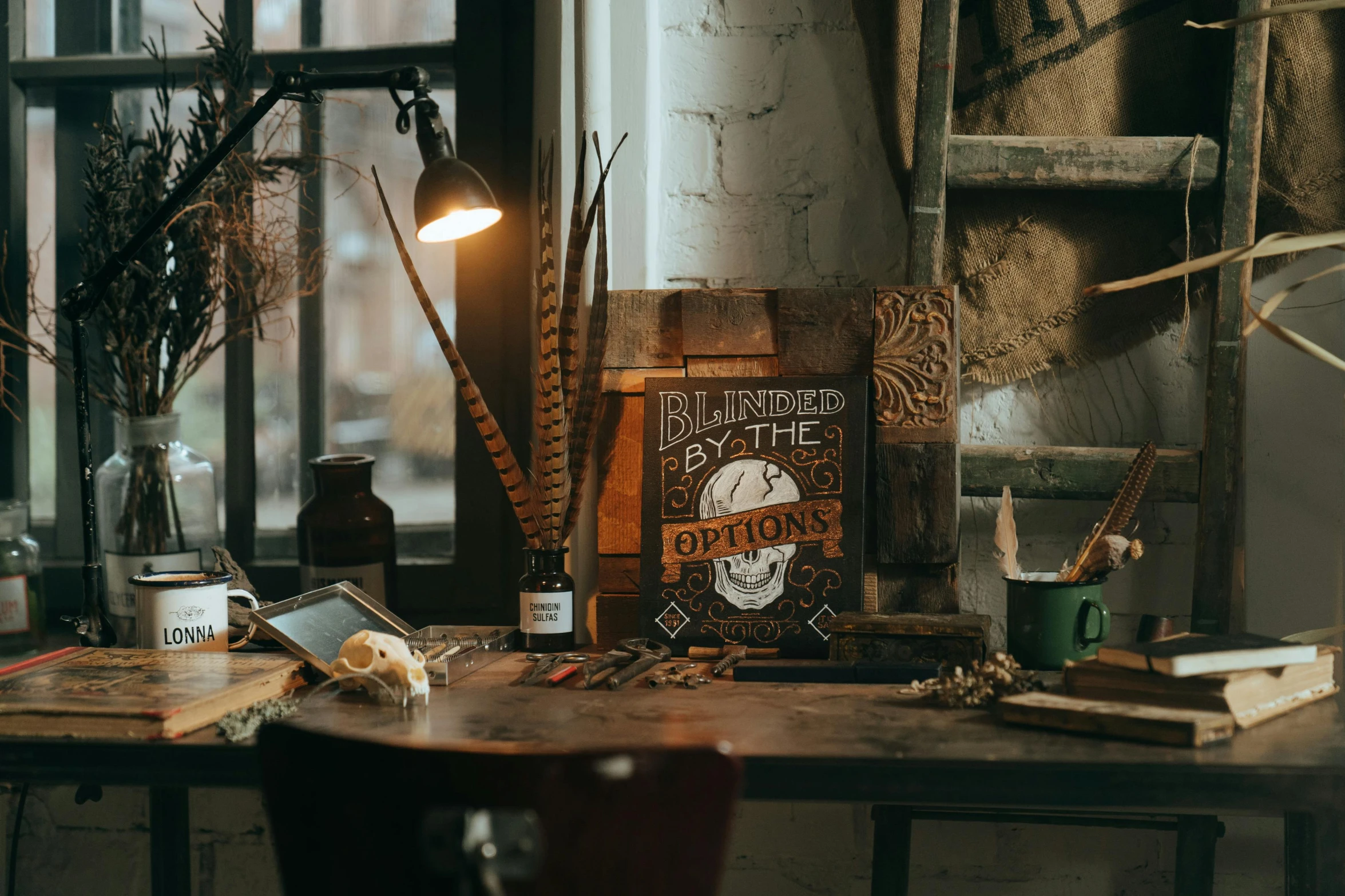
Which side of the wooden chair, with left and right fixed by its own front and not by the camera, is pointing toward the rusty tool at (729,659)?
front

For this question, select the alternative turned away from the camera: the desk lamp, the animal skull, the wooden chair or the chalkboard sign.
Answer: the wooden chair

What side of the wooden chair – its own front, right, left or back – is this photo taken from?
back

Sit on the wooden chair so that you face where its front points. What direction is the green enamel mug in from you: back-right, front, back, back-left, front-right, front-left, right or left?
front-right

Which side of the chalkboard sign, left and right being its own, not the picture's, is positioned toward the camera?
front

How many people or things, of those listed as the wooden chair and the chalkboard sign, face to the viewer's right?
0

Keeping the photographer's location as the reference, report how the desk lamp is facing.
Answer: facing to the right of the viewer
